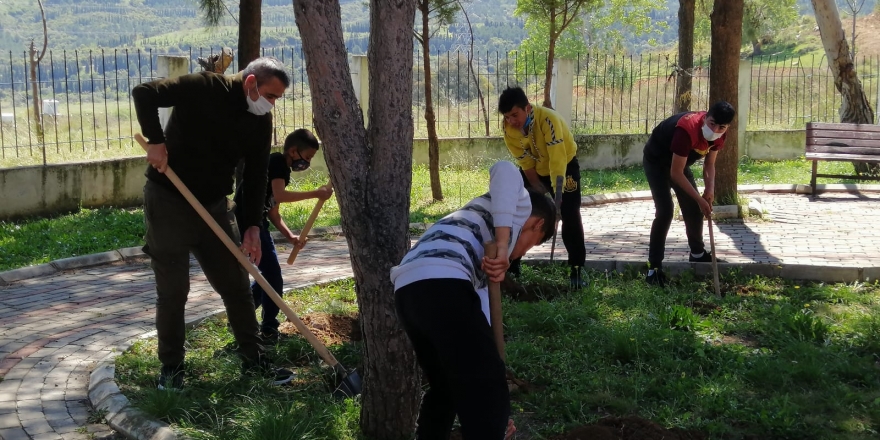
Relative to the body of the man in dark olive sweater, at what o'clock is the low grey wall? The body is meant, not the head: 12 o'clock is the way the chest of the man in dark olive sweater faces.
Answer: The low grey wall is roughly at 7 o'clock from the man in dark olive sweater.

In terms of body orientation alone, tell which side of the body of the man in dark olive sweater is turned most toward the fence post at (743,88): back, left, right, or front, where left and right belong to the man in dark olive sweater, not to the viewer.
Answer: left

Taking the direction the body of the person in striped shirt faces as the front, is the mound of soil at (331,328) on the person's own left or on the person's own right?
on the person's own left

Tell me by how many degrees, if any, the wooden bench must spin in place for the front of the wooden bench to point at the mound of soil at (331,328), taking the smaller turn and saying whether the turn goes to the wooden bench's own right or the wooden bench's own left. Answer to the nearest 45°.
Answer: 0° — it already faces it

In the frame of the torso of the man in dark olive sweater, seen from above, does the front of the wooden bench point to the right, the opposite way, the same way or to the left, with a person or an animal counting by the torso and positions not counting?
to the right

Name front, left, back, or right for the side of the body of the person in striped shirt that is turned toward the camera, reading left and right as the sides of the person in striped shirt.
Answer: right

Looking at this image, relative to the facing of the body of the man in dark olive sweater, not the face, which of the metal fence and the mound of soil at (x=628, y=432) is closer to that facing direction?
the mound of soil

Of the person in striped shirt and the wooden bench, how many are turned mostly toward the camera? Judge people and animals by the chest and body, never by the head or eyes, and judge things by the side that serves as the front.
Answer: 1

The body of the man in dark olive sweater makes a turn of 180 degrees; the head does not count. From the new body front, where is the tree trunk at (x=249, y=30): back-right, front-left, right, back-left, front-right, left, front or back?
front-right

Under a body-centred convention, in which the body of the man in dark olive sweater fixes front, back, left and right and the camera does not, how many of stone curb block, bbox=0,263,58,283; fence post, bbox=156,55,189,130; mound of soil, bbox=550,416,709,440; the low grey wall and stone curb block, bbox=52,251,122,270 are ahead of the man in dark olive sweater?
1

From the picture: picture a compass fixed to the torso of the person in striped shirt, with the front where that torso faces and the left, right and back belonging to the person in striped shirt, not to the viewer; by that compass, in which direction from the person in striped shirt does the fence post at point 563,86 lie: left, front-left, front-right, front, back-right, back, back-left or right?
left

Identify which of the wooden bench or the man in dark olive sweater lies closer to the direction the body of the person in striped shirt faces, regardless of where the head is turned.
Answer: the wooden bench

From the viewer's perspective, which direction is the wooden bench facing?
toward the camera
